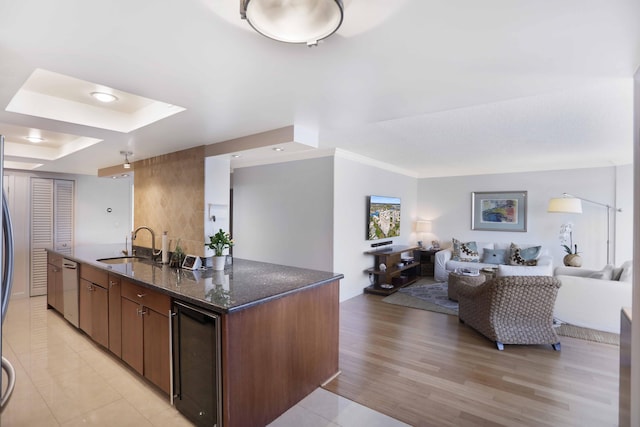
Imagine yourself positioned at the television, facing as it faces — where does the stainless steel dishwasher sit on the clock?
The stainless steel dishwasher is roughly at 3 o'clock from the television.

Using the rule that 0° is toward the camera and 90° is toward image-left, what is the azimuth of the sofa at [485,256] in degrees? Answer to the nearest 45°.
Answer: approximately 0°

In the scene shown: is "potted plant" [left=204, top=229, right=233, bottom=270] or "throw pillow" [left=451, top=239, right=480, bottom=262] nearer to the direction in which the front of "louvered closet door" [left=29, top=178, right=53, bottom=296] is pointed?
the potted plant

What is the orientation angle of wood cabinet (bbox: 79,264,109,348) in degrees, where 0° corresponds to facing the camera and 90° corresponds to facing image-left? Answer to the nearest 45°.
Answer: approximately 45°
